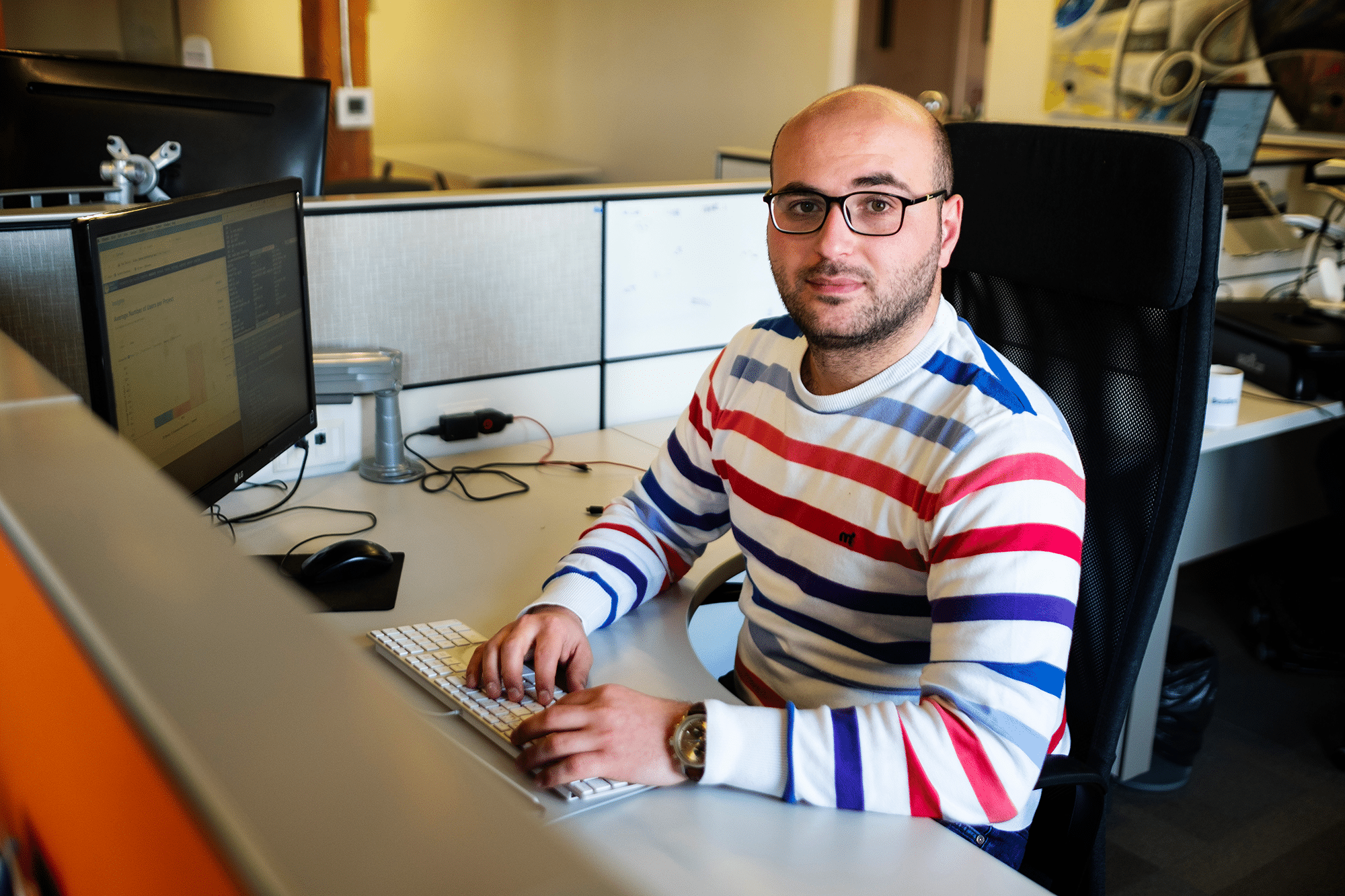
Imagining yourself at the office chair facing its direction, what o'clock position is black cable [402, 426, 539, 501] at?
The black cable is roughly at 2 o'clock from the office chair.

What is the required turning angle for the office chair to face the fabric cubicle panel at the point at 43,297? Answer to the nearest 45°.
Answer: approximately 45° to its right

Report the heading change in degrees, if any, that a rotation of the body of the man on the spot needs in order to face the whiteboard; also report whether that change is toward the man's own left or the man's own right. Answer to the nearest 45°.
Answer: approximately 135° to the man's own right

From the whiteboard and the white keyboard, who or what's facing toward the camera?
the whiteboard

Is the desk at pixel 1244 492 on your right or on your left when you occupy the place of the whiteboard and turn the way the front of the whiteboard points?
on your left

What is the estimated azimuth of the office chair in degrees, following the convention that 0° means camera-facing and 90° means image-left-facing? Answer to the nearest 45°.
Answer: approximately 45°

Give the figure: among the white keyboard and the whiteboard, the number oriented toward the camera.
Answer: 1

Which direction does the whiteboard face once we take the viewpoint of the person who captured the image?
facing the viewer

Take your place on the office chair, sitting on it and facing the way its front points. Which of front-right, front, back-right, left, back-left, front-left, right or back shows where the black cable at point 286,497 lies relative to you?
front-right

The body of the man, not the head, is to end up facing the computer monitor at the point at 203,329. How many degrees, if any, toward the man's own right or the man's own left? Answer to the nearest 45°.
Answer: approximately 45° to the man's own right

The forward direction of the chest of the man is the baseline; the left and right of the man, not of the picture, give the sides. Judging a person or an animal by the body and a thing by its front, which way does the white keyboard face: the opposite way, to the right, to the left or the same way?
the opposite way

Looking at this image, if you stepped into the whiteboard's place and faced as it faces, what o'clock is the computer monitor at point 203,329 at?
The computer monitor is roughly at 1 o'clock from the whiteboard.

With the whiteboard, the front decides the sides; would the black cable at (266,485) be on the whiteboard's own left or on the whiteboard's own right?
on the whiteboard's own right

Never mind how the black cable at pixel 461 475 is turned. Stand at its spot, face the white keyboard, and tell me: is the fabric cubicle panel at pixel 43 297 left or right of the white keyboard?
right

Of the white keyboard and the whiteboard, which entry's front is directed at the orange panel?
the whiteboard

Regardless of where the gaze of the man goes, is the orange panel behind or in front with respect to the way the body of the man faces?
in front
